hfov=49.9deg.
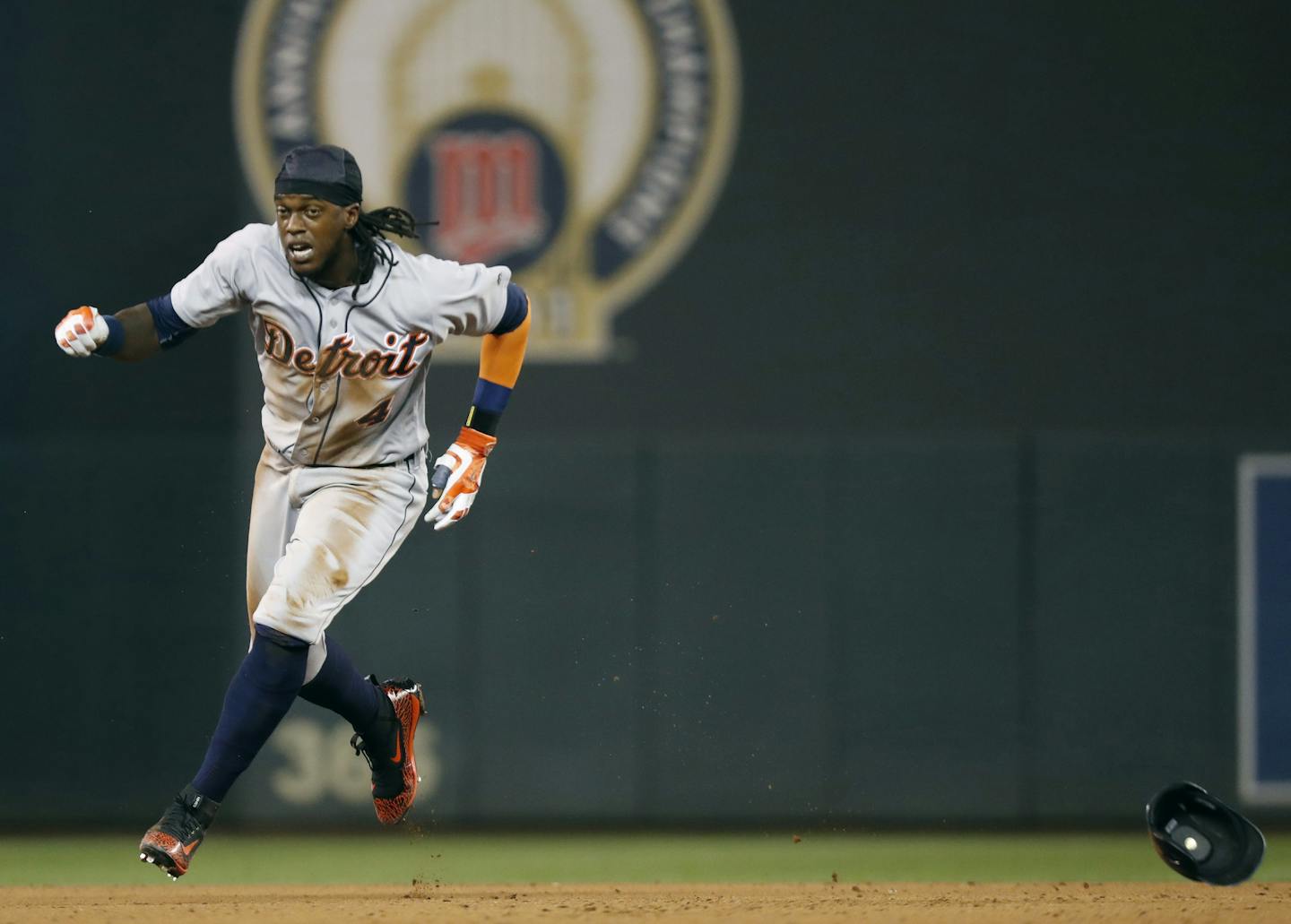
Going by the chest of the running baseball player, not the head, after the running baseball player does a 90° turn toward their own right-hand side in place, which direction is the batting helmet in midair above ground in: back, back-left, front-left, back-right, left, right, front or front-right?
back-right

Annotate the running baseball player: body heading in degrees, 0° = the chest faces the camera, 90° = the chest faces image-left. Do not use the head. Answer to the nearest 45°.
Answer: approximately 45°
